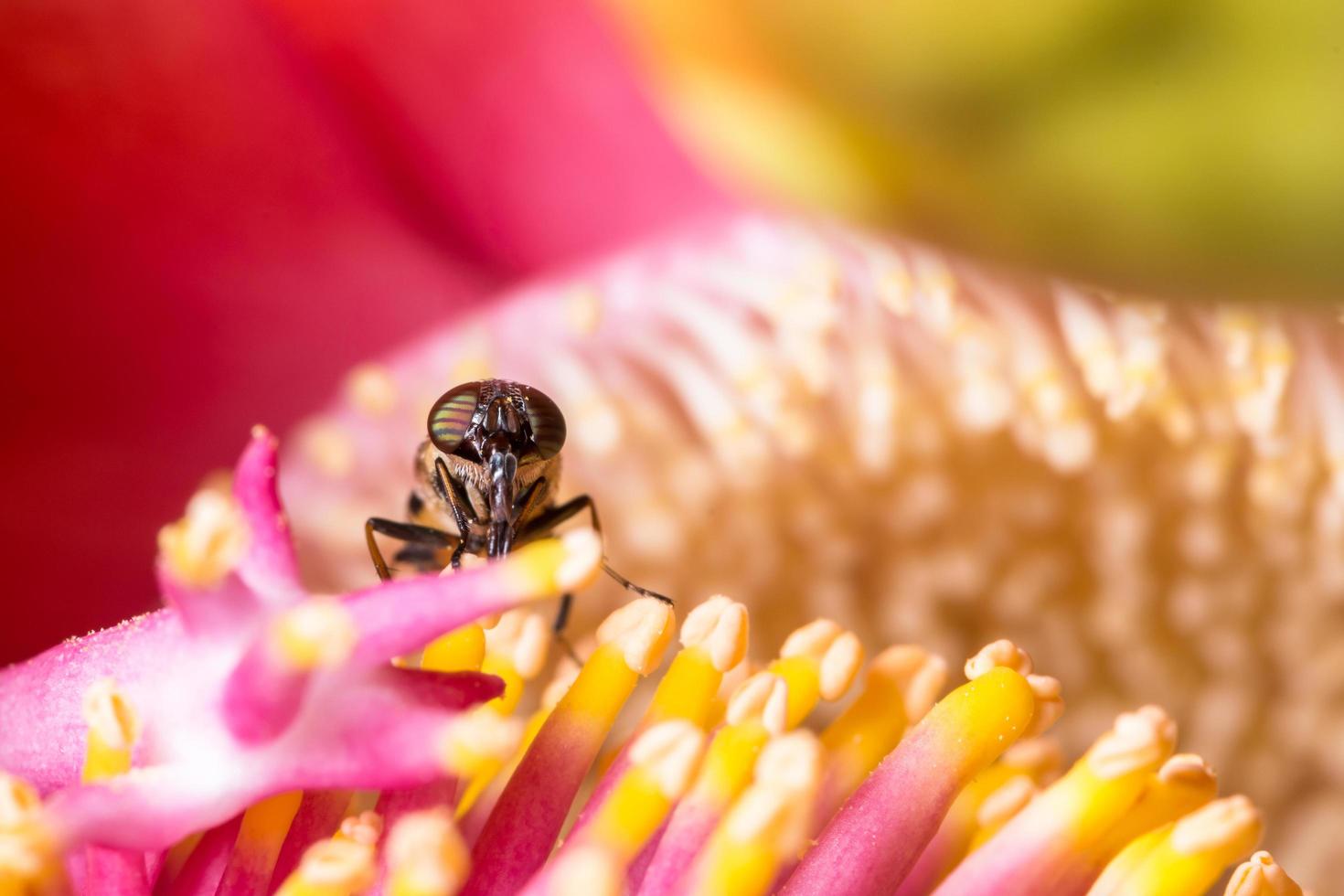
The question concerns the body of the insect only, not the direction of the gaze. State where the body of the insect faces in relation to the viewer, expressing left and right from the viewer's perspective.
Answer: facing the viewer
